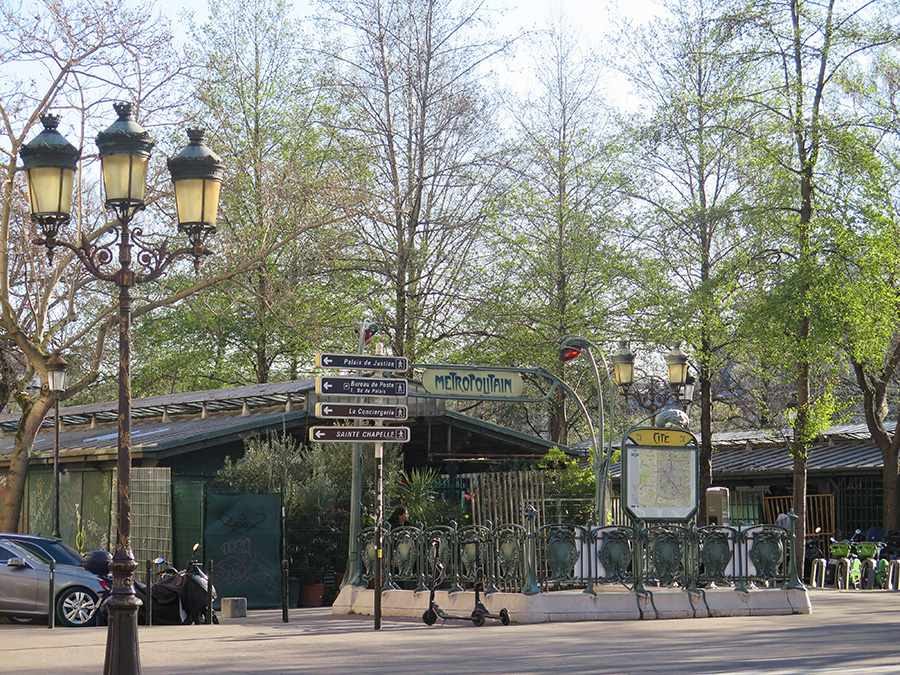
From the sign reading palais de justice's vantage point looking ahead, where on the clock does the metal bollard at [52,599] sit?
The metal bollard is roughly at 4 o'clock from the sign reading palais de justice.

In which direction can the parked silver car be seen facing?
to the viewer's right

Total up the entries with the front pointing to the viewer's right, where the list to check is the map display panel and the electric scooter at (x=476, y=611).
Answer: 0

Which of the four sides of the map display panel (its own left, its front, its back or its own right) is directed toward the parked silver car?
right

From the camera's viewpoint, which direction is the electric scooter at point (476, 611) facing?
to the viewer's left

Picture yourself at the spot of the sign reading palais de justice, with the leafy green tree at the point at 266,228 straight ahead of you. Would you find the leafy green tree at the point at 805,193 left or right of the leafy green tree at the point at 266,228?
right

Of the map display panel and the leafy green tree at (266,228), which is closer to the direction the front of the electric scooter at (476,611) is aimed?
the leafy green tree

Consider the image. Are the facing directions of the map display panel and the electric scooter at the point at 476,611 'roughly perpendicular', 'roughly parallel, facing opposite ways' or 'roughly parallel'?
roughly perpendicular
